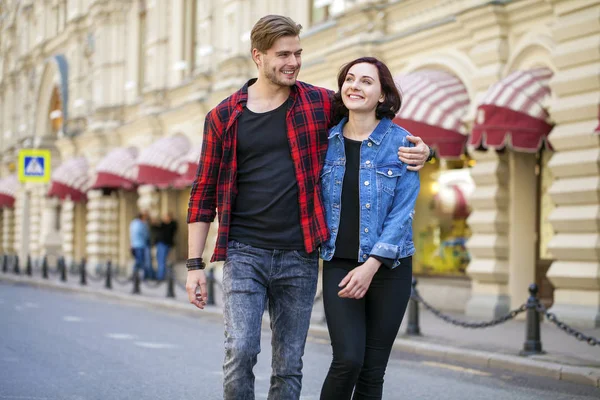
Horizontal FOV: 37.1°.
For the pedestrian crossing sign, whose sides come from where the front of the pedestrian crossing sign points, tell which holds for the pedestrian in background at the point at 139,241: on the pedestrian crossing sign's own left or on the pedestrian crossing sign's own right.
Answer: on the pedestrian crossing sign's own left

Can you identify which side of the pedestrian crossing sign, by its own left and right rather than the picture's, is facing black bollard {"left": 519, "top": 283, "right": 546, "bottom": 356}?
front

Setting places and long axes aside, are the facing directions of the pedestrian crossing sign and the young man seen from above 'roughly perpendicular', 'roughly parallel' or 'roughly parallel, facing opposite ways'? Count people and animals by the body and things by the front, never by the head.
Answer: roughly parallel

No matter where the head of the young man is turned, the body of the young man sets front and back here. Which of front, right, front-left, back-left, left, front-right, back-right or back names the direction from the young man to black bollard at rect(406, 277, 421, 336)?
back

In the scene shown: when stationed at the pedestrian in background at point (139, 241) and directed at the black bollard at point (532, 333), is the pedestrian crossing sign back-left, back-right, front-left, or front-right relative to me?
back-right

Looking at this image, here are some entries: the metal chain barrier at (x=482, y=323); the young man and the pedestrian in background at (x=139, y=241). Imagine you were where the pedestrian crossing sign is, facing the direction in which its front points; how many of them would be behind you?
0

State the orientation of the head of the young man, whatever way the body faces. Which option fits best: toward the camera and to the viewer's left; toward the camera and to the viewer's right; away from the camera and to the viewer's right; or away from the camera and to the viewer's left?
toward the camera and to the viewer's right

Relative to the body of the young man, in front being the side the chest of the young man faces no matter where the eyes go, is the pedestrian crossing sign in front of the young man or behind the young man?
behind

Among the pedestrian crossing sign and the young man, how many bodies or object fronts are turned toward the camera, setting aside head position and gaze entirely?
2

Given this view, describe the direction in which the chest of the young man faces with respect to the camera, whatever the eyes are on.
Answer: toward the camera

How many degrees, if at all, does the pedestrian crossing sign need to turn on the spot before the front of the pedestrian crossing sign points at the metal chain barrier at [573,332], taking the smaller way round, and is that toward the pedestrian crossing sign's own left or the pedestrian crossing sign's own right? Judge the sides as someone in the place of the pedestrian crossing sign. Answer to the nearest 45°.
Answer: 0° — it already faces it

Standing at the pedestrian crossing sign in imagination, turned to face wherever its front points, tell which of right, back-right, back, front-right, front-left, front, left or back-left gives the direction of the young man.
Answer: front

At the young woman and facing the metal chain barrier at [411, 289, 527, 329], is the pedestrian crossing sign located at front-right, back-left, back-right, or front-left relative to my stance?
front-left

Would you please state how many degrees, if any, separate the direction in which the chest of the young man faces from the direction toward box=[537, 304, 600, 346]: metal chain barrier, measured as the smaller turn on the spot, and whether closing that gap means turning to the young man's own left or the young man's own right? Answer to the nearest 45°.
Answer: approximately 135° to the young man's own left

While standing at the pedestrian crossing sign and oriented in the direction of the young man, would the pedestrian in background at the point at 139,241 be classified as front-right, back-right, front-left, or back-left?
front-left

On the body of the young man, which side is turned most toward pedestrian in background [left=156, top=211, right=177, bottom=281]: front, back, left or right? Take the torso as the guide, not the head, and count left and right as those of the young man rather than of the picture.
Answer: back

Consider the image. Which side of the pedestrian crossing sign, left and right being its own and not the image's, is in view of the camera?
front
